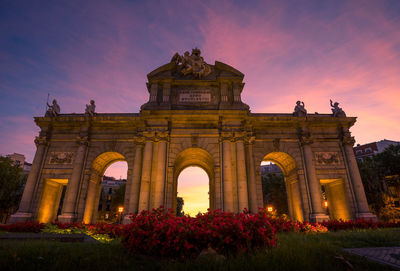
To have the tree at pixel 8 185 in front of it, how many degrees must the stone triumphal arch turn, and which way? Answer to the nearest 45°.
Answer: approximately 135° to its right

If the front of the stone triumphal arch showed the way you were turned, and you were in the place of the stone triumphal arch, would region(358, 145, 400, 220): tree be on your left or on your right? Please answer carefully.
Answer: on your left

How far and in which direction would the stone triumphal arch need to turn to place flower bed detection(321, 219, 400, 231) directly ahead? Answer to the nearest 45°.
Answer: approximately 90° to its left

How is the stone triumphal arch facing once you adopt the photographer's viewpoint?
facing the viewer

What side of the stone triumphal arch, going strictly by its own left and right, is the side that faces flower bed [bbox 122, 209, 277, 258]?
front
